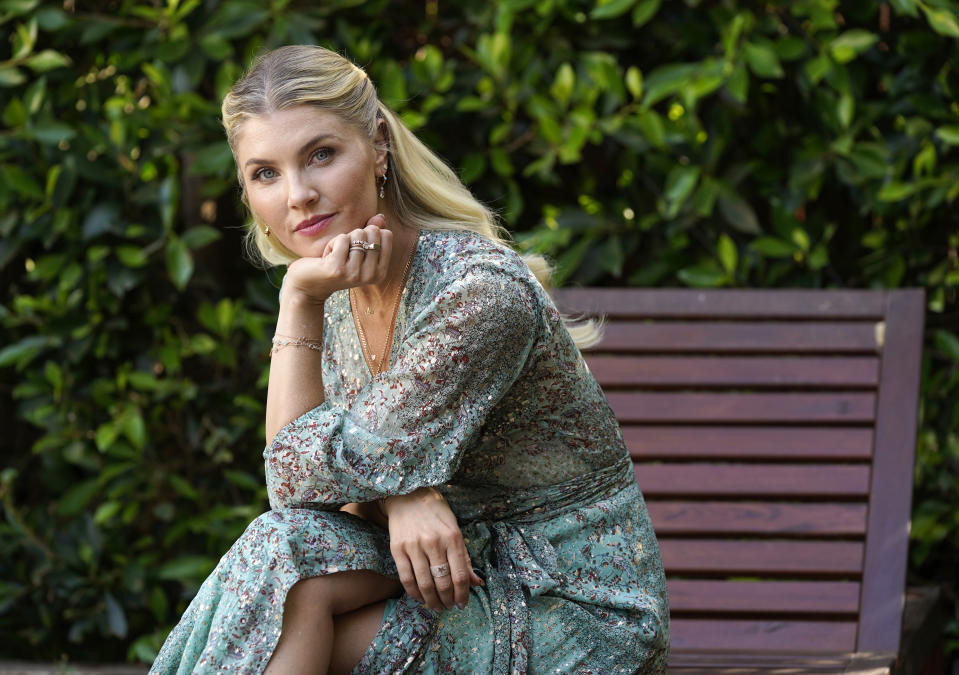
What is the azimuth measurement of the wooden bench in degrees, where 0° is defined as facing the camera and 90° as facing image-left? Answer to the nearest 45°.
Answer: approximately 0°
